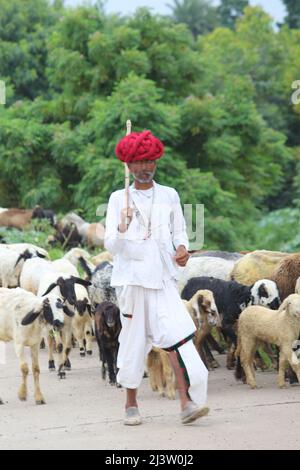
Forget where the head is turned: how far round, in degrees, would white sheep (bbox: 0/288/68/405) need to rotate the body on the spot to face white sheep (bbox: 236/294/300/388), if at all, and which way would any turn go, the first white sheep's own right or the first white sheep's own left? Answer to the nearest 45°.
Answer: approximately 45° to the first white sheep's own left

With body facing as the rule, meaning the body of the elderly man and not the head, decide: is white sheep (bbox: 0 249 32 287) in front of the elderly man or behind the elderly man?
behind

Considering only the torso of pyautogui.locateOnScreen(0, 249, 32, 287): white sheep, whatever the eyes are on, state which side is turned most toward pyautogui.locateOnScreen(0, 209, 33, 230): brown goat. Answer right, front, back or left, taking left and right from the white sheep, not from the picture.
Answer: left

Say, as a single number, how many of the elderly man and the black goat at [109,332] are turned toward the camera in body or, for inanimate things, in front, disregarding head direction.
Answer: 2

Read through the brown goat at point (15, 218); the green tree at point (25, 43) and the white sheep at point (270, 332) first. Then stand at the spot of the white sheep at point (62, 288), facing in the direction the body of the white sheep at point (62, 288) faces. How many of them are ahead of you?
1

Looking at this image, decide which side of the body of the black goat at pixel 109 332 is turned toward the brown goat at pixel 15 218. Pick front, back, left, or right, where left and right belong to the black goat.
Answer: back

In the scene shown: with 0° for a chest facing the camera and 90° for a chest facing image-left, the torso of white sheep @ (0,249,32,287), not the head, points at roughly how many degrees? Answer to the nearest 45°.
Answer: approximately 270°
